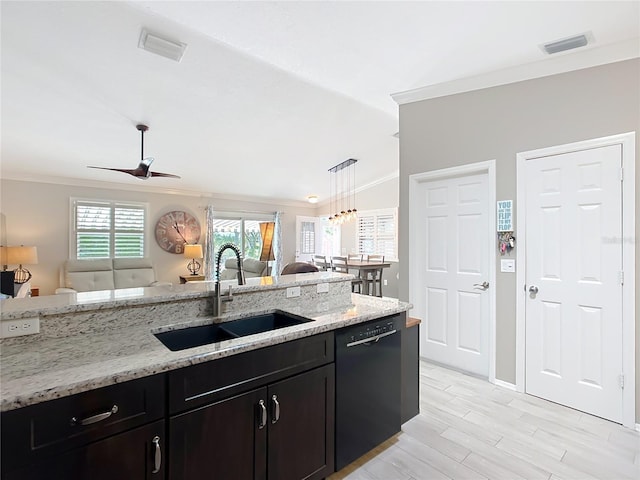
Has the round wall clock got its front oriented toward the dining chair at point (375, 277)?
no

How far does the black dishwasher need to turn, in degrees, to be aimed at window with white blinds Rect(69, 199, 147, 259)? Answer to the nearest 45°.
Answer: approximately 180°

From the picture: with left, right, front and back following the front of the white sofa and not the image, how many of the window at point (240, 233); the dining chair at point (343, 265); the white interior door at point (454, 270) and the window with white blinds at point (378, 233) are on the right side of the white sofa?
0

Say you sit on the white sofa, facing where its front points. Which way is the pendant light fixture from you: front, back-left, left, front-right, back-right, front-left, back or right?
left

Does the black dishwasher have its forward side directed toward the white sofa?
no

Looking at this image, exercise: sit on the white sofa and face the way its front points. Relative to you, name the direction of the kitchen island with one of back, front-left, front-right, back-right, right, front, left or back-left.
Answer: front

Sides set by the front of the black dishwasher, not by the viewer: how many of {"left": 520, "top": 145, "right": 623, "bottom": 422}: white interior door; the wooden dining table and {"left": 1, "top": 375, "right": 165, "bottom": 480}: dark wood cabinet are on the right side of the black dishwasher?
1

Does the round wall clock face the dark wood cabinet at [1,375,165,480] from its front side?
yes

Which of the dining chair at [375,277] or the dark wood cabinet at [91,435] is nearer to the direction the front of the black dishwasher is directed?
the dark wood cabinet

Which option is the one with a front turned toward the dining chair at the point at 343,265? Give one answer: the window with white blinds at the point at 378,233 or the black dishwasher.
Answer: the window with white blinds

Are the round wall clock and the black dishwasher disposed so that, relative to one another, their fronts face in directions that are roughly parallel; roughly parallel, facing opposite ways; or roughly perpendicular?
roughly parallel

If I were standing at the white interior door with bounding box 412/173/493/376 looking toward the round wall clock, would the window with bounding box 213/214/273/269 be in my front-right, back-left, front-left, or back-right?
front-right

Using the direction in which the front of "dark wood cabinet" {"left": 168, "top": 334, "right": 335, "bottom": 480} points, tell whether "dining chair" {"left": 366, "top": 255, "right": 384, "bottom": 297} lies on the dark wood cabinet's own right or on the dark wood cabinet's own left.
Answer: on the dark wood cabinet's own left

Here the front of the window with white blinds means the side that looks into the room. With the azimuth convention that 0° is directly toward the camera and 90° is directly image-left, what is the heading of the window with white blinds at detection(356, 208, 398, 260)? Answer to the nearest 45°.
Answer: approximately 45°

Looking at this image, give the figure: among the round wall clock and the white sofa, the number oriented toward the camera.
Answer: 2

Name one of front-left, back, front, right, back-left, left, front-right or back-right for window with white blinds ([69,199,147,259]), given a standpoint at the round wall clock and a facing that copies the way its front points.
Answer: right

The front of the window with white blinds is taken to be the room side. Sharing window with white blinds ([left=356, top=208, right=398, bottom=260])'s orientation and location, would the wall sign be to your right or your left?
on your left

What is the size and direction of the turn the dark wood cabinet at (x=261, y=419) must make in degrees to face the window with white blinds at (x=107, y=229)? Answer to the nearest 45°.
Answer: approximately 180°

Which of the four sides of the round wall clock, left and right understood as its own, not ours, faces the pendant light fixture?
left

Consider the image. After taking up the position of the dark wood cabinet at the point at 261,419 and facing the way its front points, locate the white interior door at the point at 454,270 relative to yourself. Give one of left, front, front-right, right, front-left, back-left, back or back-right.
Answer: left

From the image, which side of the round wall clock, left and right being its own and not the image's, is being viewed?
front
